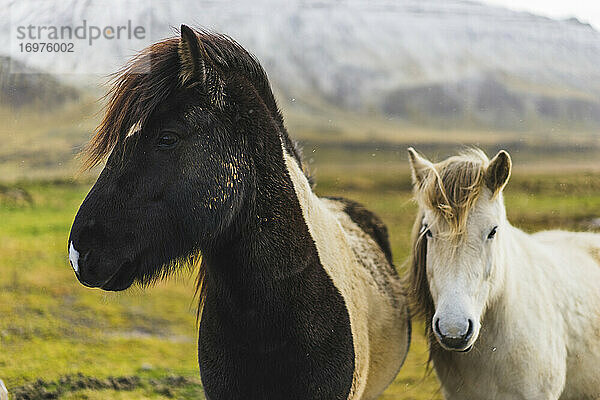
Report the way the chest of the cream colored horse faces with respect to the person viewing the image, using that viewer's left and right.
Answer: facing the viewer and to the left of the viewer

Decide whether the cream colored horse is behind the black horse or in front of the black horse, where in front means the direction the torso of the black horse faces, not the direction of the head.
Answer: behind

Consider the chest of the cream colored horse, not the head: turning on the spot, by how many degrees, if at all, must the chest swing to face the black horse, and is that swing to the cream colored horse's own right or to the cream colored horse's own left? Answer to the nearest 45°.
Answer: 0° — it already faces it

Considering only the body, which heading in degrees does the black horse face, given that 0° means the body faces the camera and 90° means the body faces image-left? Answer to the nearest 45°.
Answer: approximately 45°

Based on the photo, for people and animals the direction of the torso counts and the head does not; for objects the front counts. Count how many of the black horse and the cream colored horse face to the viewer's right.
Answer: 0
